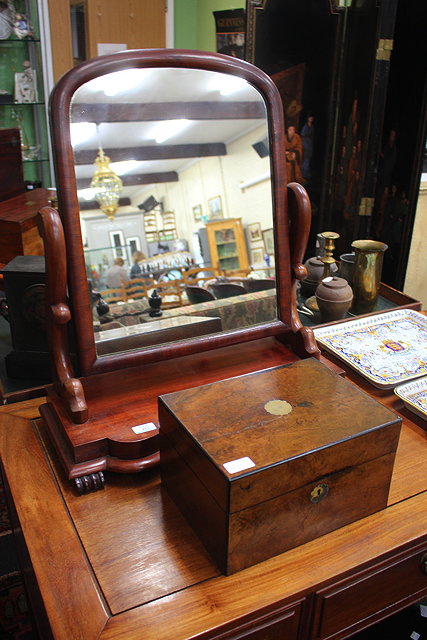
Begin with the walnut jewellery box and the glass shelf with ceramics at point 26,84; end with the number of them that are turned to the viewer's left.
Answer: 0

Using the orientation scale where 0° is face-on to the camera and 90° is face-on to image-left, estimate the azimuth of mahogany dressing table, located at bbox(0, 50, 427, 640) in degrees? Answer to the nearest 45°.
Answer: approximately 315°

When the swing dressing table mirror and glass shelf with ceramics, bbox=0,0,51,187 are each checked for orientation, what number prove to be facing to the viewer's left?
0

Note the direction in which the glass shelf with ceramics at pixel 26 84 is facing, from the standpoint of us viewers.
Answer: facing the viewer

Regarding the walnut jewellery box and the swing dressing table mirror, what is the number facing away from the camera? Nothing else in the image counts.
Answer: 0

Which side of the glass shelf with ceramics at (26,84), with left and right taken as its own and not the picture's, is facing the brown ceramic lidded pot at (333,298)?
front

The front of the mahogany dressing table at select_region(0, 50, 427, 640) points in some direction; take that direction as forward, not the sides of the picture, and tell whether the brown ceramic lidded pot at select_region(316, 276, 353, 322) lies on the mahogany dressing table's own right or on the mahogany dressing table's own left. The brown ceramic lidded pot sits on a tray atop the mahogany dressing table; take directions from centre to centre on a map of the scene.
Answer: on the mahogany dressing table's own left
